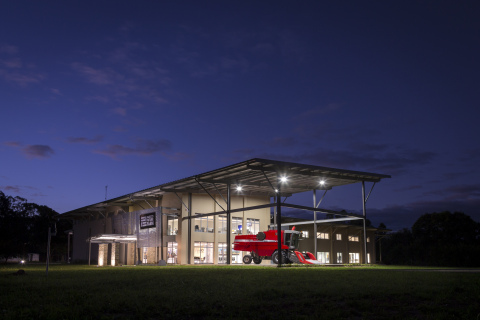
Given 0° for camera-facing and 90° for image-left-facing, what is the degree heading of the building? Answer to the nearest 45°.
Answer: approximately 45°
